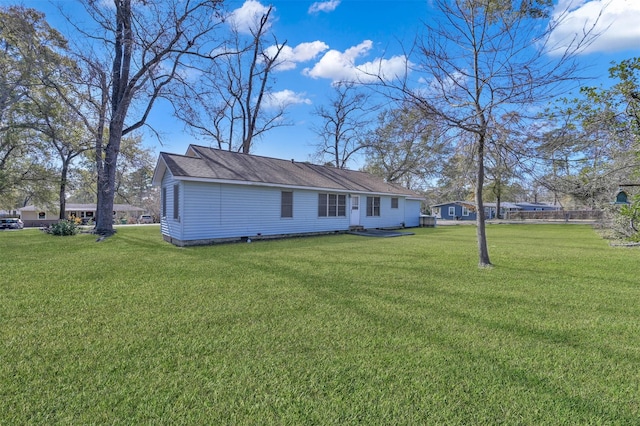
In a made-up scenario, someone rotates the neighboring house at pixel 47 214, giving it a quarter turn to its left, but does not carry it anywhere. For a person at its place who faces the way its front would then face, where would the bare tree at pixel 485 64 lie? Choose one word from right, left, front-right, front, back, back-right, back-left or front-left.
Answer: right

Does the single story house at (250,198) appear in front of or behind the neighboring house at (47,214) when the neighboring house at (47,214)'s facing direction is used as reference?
in front

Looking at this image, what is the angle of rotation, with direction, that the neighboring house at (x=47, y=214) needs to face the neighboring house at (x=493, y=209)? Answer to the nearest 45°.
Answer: approximately 45° to its left

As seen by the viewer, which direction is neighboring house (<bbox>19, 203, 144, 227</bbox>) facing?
toward the camera

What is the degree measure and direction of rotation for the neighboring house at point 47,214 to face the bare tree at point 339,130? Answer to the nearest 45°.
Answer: approximately 45° to its left
